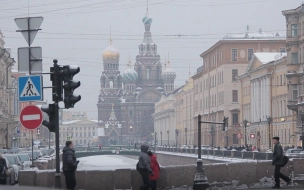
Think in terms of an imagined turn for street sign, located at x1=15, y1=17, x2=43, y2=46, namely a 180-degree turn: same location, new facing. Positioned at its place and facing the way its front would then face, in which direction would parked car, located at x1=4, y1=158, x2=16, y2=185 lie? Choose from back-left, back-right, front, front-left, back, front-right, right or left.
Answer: back

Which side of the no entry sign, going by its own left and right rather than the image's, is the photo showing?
front

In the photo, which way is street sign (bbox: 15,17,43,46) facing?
away from the camera

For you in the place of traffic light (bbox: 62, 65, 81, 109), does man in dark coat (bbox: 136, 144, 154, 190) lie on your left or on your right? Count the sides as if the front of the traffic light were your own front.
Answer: on your left

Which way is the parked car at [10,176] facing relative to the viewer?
toward the camera
